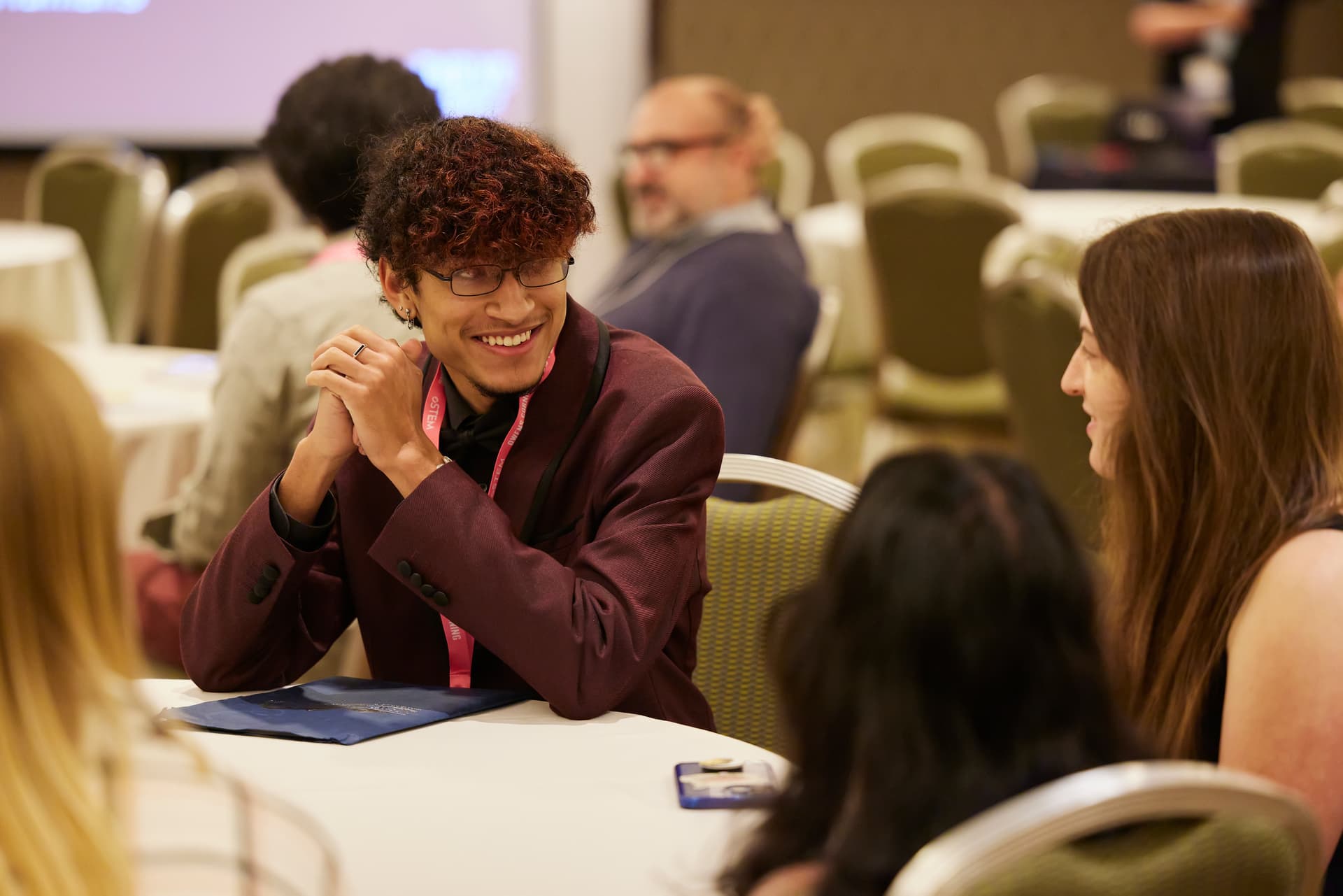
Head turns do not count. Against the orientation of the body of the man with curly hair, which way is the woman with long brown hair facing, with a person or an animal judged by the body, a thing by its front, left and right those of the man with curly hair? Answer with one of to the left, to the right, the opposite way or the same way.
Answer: to the right

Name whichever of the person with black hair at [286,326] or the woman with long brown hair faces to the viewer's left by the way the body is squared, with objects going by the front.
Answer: the woman with long brown hair

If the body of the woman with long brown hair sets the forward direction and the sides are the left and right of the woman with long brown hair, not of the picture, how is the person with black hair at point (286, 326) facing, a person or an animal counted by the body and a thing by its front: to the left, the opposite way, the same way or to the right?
to the right

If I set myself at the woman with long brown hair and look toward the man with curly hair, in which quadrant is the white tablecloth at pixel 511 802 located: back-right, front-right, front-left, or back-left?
front-left

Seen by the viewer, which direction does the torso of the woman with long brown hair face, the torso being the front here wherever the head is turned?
to the viewer's left

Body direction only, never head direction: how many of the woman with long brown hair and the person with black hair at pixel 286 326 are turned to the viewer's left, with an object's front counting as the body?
1

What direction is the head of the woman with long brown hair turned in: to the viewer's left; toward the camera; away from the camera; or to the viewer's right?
to the viewer's left

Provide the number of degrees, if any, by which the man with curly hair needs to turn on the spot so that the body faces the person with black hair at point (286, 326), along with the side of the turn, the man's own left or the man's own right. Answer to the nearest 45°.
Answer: approximately 135° to the man's own right

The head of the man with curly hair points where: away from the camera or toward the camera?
toward the camera

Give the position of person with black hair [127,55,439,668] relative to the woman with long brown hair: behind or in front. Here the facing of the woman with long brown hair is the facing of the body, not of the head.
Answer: in front

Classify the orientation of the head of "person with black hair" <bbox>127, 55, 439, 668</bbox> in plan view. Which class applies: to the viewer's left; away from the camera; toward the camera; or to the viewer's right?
away from the camera
